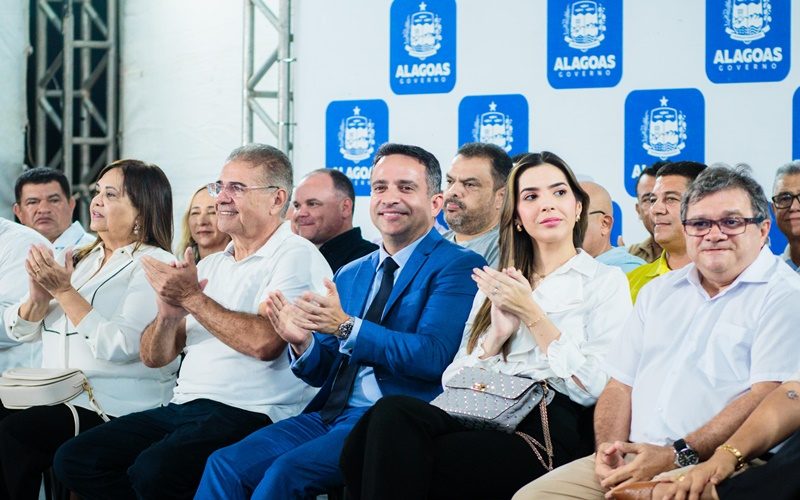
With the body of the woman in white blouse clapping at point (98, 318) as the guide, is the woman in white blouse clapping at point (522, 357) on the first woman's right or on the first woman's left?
on the first woman's left

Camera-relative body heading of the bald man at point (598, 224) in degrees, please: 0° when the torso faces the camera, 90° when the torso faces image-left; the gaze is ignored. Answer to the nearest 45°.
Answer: approximately 45°

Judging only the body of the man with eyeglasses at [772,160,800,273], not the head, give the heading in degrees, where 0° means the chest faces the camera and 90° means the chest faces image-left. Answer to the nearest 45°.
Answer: approximately 45°

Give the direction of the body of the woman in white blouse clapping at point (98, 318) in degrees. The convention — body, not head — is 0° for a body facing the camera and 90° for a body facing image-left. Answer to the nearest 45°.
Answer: approximately 45°

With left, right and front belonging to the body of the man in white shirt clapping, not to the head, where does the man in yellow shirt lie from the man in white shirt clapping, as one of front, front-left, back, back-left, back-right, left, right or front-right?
back-left

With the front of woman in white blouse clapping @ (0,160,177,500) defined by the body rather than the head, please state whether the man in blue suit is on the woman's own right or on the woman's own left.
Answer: on the woman's own left

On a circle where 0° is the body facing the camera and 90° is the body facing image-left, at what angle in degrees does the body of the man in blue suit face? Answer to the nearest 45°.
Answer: approximately 45°
